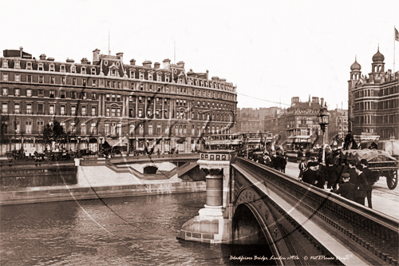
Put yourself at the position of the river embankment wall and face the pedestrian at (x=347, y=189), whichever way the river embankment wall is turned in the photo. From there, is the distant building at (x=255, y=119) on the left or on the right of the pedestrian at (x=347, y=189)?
left

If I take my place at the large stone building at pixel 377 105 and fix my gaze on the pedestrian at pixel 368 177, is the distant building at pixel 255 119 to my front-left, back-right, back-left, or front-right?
back-right
